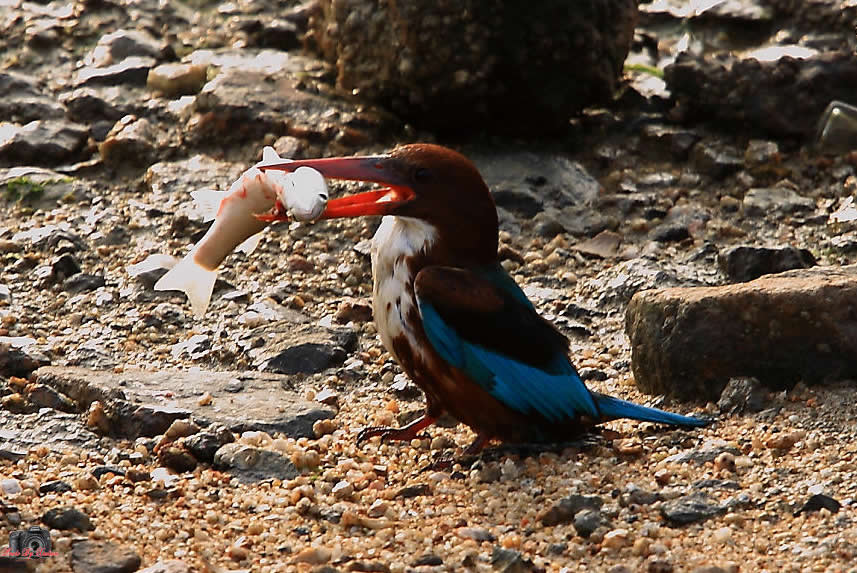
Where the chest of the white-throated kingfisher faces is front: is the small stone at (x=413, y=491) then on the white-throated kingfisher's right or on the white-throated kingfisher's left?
on the white-throated kingfisher's left

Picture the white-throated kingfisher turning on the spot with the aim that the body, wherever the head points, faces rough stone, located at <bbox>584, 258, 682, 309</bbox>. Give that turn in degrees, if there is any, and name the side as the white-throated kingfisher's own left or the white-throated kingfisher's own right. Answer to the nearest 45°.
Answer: approximately 135° to the white-throated kingfisher's own right

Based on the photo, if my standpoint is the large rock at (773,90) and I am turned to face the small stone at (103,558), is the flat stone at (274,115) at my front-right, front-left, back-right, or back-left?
front-right

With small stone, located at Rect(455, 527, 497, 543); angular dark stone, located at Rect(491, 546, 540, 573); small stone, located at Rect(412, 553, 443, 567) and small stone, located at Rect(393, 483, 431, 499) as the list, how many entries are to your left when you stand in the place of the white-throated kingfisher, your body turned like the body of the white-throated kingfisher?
4

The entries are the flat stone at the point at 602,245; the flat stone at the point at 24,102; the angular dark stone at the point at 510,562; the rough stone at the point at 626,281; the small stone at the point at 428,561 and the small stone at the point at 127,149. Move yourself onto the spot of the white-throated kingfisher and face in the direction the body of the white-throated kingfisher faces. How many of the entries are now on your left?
2

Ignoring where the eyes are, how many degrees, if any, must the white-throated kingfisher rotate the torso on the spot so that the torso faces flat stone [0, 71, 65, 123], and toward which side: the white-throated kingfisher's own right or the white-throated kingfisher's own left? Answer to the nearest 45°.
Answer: approximately 45° to the white-throated kingfisher's own right

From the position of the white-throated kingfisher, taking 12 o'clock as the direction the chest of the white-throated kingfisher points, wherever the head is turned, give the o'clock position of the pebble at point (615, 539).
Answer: The pebble is roughly at 8 o'clock from the white-throated kingfisher.

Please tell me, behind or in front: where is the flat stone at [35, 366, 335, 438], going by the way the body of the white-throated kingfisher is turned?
in front

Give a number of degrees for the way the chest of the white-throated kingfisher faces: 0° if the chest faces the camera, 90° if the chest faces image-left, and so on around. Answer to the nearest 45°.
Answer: approximately 90°

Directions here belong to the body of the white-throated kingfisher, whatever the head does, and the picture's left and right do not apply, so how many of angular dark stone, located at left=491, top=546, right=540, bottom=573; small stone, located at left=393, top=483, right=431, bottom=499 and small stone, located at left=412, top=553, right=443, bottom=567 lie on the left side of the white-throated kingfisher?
3

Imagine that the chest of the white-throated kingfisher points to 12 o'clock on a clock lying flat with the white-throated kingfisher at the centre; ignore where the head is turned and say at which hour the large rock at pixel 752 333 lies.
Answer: The large rock is roughly at 6 o'clock from the white-throated kingfisher.

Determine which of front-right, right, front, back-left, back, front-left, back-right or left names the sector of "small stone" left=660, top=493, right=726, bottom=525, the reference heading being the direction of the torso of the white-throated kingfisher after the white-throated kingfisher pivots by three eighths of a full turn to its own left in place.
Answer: front

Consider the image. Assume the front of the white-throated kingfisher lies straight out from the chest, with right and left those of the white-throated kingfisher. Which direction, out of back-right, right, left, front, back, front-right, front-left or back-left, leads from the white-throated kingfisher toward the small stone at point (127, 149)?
front-right

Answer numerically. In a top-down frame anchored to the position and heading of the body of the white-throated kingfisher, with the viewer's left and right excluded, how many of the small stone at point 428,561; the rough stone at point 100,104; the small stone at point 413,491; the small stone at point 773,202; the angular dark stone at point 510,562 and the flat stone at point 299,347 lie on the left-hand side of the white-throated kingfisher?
3

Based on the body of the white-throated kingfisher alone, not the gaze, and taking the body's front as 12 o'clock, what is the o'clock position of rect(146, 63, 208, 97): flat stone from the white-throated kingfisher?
The flat stone is roughly at 2 o'clock from the white-throated kingfisher.

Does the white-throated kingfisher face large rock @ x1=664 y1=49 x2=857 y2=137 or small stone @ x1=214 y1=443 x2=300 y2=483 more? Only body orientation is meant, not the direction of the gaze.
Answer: the small stone

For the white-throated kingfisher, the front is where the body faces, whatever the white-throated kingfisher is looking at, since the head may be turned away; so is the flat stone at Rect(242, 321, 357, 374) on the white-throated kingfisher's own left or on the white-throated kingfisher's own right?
on the white-throated kingfisher's own right

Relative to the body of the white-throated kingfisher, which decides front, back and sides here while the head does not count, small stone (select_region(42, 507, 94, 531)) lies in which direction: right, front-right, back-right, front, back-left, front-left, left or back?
front-left

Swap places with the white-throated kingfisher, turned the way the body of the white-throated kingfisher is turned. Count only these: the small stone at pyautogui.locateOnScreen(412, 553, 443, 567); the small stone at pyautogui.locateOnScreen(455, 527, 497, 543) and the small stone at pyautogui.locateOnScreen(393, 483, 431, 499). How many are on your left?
3

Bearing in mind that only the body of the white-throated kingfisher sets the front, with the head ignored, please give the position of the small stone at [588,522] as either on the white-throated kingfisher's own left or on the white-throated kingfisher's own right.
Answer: on the white-throated kingfisher's own left
